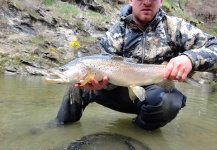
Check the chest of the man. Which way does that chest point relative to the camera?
toward the camera

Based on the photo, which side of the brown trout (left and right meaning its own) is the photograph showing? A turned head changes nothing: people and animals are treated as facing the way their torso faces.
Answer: left

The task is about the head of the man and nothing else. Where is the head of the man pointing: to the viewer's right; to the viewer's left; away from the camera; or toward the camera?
toward the camera
